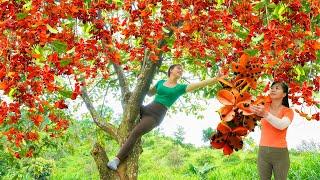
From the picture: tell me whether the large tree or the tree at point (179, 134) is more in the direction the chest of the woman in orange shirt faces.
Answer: the large tree

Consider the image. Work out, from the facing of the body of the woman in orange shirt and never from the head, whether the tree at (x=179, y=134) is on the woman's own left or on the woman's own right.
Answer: on the woman's own right

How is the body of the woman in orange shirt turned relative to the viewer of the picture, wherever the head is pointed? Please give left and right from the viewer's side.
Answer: facing the viewer and to the left of the viewer
